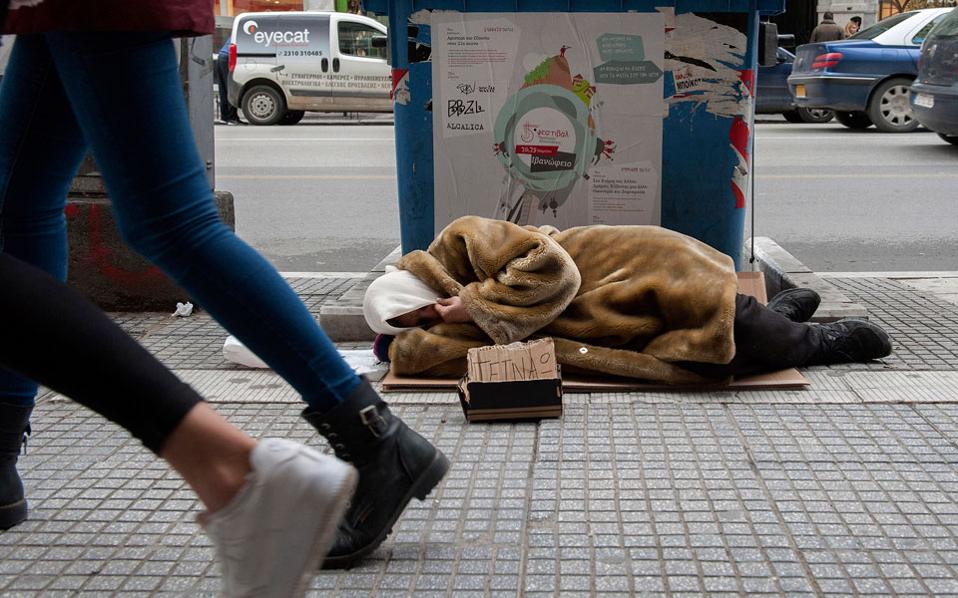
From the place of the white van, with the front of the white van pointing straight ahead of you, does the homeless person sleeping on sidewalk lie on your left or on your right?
on your right

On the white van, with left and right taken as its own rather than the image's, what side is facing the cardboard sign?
right

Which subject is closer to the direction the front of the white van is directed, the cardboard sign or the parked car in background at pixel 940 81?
the parked car in background

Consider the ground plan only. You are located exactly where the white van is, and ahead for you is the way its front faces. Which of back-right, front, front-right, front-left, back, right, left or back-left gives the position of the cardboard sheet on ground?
right

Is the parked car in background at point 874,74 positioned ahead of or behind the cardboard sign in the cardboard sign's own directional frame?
behind

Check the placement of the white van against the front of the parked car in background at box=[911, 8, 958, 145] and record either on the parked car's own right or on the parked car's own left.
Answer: on the parked car's own left

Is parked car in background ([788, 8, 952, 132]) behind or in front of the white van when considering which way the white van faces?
in front

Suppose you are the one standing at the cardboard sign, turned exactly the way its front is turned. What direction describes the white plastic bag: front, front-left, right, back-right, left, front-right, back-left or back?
back-right

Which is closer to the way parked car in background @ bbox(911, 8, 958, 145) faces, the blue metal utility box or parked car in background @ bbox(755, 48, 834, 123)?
the parked car in background

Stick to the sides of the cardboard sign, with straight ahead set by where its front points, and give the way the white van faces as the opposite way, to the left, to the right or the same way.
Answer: to the left

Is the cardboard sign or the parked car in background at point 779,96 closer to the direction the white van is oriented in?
the parked car in background

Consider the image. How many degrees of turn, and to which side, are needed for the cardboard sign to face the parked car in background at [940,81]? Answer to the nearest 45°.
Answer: approximately 135° to its left

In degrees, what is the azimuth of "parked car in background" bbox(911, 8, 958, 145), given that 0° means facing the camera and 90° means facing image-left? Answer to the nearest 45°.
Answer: approximately 225°

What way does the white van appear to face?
to the viewer's right

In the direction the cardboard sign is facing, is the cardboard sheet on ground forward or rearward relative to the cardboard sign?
rearward

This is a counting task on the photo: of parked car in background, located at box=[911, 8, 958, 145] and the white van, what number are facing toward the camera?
0
